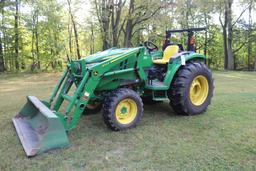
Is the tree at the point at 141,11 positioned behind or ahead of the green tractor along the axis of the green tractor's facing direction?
behind

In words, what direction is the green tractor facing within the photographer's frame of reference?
facing the viewer and to the left of the viewer
